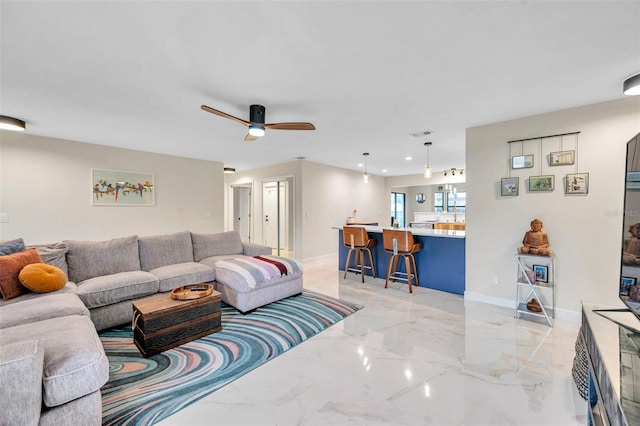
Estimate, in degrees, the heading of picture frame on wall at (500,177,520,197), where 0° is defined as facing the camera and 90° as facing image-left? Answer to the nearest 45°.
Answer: approximately 0°

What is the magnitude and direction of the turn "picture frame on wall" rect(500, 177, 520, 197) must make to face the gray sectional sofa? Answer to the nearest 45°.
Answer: approximately 45° to its right

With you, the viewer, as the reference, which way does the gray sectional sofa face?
facing the viewer and to the right of the viewer

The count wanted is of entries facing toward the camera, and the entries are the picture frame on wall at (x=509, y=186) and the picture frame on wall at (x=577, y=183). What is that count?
2

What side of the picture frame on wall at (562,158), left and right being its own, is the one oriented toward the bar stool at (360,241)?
right

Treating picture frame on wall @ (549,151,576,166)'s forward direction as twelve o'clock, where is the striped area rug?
The striped area rug is roughly at 1 o'clock from the picture frame on wall.

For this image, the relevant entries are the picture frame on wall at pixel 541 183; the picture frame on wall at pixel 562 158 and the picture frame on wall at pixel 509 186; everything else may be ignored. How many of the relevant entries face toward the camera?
3

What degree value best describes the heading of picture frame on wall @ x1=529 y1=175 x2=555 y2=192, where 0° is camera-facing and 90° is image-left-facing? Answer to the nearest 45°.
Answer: approximately 0°

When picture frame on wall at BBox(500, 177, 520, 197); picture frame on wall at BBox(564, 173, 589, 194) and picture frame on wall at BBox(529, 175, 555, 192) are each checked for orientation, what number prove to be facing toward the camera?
3
